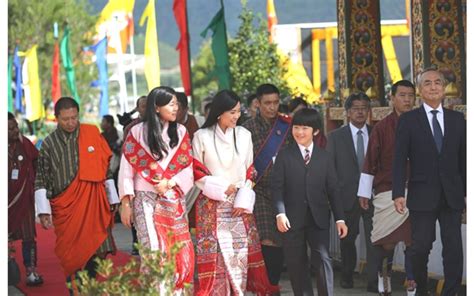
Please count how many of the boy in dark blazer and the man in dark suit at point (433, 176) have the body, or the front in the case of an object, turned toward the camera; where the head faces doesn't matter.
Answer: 2

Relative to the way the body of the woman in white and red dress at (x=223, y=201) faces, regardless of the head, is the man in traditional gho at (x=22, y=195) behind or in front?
behind

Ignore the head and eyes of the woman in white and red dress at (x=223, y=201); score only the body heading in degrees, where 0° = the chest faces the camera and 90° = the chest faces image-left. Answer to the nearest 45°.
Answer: approximately 315°

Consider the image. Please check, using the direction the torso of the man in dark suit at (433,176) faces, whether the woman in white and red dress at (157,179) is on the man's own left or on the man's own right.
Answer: on the man's own right

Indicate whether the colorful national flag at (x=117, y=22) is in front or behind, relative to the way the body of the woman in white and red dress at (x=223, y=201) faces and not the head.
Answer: behind

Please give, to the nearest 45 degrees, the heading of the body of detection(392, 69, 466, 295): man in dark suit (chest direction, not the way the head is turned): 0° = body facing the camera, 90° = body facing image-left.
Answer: approximately 0°
